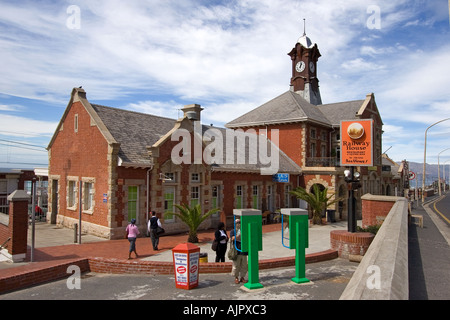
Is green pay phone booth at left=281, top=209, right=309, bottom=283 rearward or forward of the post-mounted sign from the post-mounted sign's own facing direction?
forward

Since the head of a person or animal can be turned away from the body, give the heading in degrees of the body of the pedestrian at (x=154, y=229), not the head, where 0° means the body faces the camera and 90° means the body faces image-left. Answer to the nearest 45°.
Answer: approximately 180°

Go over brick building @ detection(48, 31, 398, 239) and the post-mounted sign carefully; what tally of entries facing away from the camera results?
0

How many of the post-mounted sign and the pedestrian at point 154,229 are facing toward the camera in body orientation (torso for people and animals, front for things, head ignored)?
1

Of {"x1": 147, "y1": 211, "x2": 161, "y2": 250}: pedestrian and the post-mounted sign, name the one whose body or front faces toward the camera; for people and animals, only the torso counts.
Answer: the post-mounted sign

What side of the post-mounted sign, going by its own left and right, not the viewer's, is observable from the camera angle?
front

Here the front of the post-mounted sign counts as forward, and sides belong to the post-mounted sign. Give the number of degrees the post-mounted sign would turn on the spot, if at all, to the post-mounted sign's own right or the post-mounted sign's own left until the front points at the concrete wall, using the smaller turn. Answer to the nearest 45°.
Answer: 0° — it already faces it

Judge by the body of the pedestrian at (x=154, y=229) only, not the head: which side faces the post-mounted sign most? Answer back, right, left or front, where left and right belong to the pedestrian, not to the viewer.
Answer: right

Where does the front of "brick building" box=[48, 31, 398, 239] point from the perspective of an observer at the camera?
facing the viewer and to the right of the viewer

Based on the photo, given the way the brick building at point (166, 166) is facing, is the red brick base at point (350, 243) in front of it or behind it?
in front

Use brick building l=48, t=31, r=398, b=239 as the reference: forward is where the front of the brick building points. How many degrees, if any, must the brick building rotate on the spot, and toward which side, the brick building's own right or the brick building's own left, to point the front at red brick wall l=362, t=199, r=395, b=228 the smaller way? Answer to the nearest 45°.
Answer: approximately 45° to the brick building's own left

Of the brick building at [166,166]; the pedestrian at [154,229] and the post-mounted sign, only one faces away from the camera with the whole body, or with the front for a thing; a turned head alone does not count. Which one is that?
the pedestrian

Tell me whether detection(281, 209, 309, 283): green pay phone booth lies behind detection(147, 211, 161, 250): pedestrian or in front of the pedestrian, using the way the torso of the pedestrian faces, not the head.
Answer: behind
